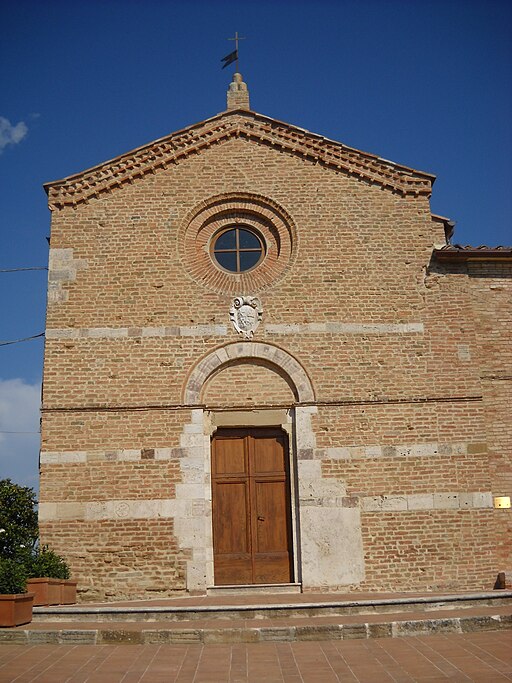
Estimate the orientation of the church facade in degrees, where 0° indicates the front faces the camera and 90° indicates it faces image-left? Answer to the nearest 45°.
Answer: approximately 0°

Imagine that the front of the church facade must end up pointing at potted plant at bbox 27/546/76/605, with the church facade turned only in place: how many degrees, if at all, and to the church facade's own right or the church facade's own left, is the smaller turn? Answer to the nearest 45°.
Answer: approximately 90° to the church facade's own right
